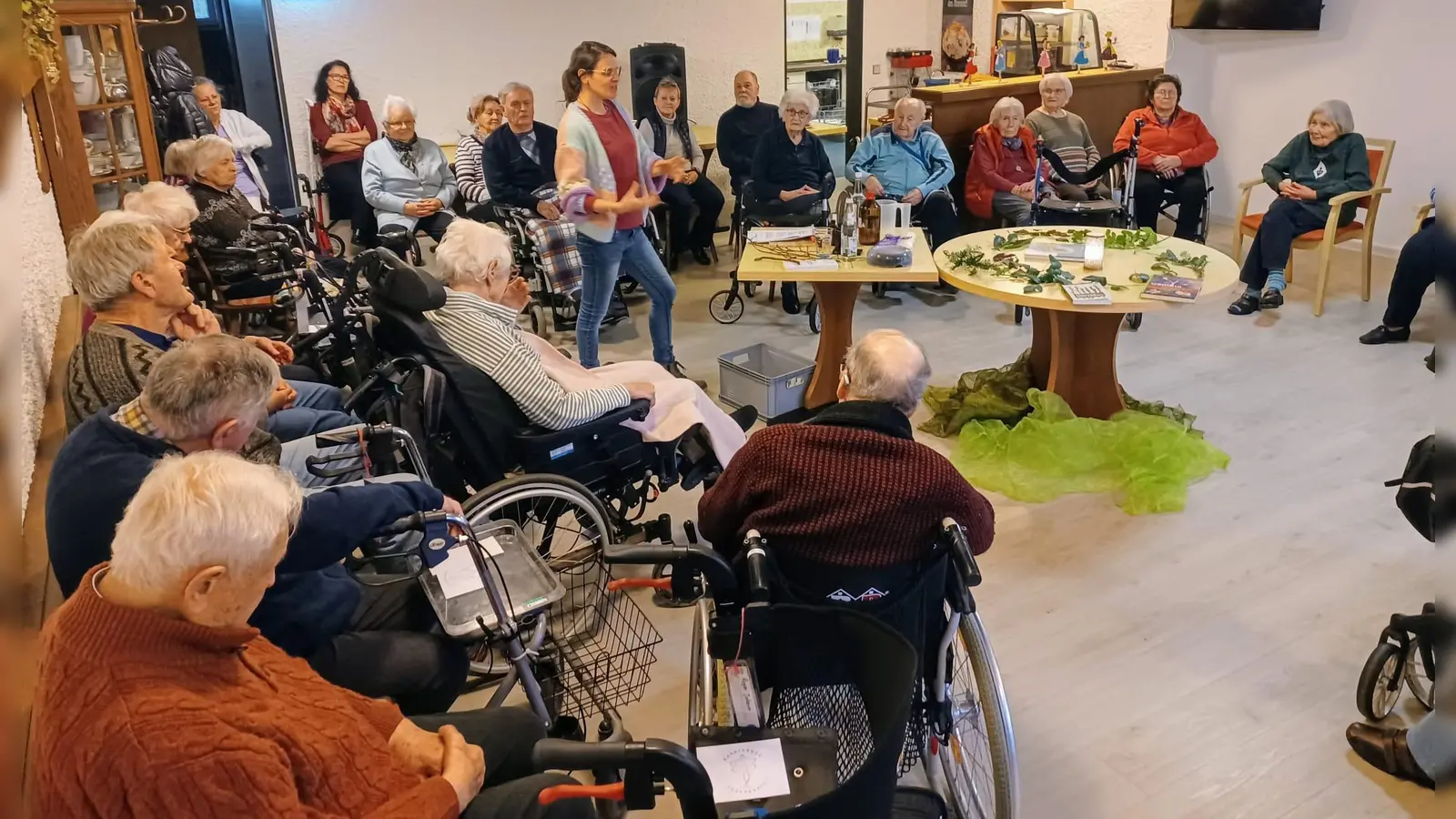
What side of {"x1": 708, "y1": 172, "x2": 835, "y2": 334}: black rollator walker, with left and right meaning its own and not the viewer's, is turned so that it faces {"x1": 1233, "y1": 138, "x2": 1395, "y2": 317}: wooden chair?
left

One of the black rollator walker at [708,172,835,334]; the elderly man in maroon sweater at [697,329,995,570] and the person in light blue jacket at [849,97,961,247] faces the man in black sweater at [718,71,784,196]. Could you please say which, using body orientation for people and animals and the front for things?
the elderly man in maroon sweater

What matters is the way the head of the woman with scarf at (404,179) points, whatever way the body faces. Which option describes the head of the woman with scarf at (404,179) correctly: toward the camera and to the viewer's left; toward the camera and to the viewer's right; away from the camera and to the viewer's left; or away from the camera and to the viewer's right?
toward the camera and to the viewer's right

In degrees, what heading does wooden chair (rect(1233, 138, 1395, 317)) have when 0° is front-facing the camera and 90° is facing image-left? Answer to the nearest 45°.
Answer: approximately 45°

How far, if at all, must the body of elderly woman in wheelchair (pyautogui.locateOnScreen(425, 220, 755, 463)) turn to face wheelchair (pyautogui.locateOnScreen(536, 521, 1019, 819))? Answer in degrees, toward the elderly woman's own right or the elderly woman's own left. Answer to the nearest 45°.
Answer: approximately 45° to the elderly woman's own right

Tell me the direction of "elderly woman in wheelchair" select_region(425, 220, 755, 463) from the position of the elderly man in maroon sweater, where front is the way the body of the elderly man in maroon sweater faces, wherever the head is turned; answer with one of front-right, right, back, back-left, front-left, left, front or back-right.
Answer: front-left

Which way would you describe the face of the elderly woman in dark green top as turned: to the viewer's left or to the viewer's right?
to the viewer's left

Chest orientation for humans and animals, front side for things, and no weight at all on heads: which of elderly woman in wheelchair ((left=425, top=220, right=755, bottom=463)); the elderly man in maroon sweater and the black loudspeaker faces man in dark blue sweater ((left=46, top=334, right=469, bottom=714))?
the black loudspeaker

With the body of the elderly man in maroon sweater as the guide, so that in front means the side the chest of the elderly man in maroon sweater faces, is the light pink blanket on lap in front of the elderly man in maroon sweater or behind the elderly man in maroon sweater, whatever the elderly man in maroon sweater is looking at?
in front

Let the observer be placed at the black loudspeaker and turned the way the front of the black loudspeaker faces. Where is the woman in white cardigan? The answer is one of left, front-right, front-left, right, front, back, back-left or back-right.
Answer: front-right

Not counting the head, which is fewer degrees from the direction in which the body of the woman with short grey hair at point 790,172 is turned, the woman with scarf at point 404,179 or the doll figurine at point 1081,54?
the woman with scarf

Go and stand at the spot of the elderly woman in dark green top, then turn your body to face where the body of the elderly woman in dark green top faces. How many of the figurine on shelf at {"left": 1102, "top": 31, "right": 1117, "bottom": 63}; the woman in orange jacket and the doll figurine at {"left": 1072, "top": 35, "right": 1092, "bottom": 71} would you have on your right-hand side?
3
